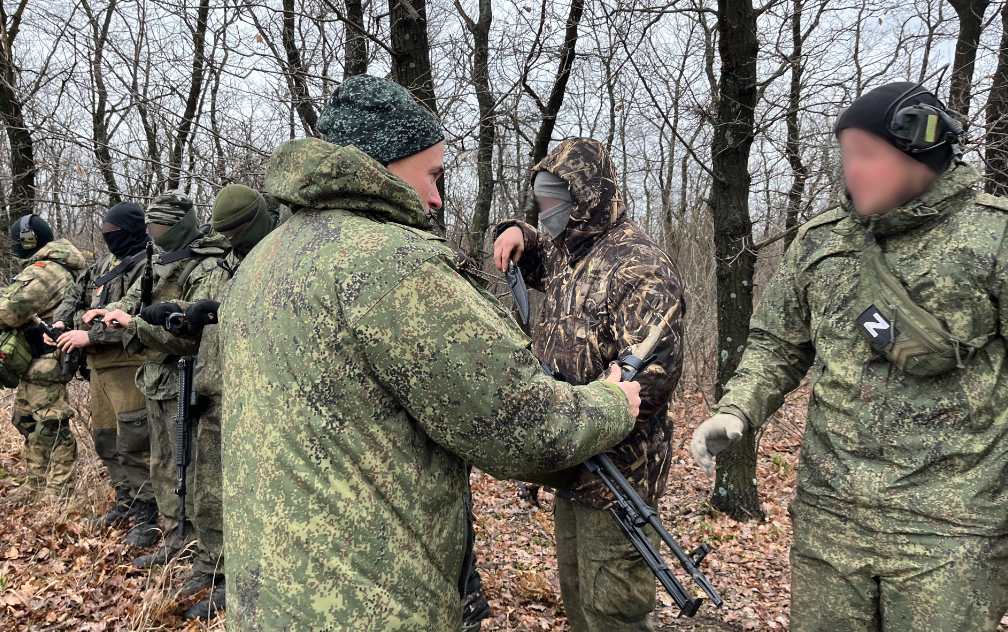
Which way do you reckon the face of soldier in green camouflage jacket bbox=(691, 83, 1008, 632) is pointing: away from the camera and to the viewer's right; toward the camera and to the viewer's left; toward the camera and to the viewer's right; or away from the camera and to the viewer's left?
toward the camera and to the viewer's left

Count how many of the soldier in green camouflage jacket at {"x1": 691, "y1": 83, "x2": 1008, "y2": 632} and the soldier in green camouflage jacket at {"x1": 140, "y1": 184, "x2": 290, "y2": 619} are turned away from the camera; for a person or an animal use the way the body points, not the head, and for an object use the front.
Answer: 0

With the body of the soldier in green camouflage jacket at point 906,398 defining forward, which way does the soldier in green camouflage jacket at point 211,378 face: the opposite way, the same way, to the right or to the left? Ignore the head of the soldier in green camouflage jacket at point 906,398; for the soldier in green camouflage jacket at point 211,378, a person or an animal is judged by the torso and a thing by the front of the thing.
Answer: the same way

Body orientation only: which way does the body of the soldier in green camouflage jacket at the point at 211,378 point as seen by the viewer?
to the viewer's left

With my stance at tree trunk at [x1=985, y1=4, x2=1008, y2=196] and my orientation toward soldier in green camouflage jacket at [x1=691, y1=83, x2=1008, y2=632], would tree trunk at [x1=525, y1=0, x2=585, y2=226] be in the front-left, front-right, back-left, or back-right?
front-right

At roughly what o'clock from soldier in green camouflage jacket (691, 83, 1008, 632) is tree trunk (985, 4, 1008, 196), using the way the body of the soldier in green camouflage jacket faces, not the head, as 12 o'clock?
The tree trunk is roughly at 5 o'clock from the soldier in green camouflage jacket.

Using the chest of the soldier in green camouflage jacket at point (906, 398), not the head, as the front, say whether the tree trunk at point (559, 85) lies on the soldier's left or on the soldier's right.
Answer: on the soldier's right

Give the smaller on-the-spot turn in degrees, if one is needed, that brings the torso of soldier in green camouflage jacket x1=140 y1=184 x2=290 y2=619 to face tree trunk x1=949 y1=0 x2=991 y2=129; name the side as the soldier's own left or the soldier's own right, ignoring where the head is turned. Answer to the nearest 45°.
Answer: approximately 180°

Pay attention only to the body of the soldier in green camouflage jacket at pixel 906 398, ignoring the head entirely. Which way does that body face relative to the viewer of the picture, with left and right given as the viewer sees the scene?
facing the viewer and to the left of the viewer

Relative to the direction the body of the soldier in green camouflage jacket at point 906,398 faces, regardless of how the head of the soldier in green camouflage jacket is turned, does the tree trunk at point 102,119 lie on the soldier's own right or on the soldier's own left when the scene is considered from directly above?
on the soldier's own right

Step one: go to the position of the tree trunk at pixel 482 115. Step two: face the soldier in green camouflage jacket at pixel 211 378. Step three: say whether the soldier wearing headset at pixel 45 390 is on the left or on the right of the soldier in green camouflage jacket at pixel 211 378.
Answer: right

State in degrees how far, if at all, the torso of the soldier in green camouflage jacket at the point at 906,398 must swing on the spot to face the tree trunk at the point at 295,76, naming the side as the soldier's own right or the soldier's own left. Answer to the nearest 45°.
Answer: approximately 90° to the soldier's own right

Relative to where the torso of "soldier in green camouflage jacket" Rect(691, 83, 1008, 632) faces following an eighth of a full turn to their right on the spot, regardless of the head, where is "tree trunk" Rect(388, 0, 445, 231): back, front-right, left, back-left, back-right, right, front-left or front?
front-right

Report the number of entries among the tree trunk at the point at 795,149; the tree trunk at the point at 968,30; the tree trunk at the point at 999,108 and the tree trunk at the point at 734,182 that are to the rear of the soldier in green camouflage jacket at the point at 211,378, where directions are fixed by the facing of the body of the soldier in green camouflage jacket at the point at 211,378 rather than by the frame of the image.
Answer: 4

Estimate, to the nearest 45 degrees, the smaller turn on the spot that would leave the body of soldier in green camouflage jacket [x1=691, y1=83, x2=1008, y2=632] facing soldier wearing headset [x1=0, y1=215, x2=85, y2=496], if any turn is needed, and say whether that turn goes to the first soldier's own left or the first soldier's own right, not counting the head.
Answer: approximately 45° to the first soldier's own right
